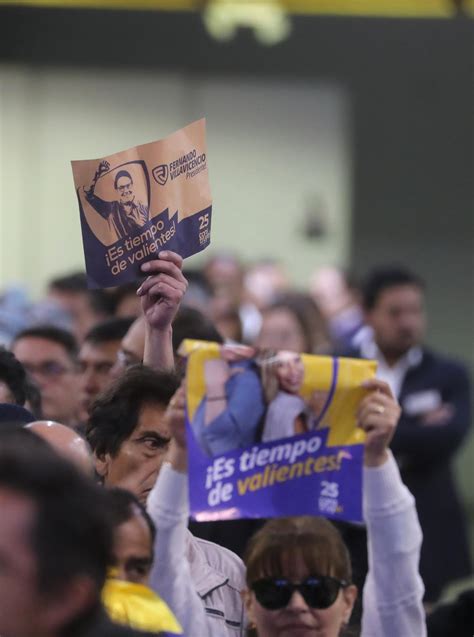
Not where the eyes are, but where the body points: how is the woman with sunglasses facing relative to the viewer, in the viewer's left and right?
facing the viewer

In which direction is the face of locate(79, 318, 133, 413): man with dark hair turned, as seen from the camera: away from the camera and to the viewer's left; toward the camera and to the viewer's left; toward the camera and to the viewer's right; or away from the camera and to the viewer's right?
toward the camera and to the viewer's left

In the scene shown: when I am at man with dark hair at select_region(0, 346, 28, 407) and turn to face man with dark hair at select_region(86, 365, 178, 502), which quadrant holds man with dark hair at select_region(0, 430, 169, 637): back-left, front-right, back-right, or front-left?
front-right

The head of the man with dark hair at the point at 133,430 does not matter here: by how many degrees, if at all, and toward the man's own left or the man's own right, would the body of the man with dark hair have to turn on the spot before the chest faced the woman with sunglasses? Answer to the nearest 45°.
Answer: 0° — they already face them

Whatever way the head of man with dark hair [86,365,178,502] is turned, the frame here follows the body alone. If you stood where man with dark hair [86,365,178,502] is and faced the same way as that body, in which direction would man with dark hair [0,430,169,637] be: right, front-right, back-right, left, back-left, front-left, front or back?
front-right

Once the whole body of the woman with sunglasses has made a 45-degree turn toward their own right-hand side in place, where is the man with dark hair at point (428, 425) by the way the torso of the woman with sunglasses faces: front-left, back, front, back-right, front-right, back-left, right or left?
back-right

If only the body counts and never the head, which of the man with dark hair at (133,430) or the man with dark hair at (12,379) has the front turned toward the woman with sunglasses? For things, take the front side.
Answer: the man with dark hair at (133,430)
